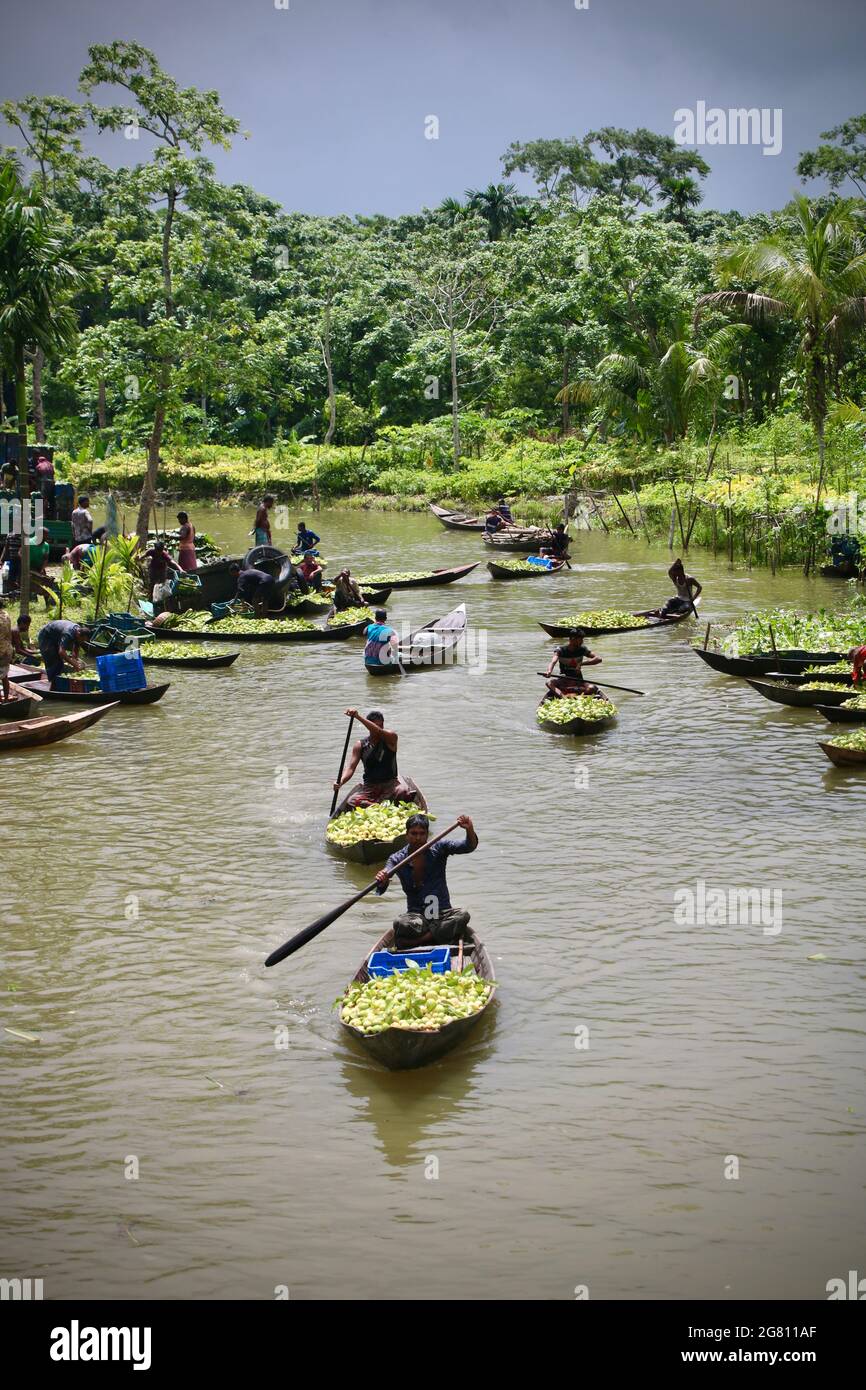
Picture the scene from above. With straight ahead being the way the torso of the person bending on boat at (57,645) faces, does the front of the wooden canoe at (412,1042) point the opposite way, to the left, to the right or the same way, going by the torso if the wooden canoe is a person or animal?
to the right

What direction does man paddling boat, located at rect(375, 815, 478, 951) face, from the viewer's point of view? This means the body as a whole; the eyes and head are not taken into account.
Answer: toward the camera

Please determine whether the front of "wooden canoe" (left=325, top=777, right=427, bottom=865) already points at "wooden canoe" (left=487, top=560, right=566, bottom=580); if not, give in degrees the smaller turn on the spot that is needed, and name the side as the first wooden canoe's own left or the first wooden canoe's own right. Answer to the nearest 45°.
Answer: approximately 180°

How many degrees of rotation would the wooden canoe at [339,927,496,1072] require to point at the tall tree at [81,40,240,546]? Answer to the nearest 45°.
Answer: approximately 180°

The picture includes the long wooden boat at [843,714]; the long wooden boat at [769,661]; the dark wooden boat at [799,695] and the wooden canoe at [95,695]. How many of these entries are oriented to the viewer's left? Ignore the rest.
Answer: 3

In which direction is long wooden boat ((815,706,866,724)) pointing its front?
to the viewer's left

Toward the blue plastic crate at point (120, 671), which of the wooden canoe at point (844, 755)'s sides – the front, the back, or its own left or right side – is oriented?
front

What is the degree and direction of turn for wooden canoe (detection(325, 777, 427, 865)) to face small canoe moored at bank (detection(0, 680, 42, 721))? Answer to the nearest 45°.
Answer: approximately 135° to its right

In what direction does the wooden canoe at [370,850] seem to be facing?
toward the camera

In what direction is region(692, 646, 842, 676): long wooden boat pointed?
to the viewer's left

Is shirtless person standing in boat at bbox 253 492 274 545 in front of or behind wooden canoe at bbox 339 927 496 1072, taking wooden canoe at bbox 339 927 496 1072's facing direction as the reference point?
behind

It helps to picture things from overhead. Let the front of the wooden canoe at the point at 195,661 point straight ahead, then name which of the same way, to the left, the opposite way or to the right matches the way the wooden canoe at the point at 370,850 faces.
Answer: to the right

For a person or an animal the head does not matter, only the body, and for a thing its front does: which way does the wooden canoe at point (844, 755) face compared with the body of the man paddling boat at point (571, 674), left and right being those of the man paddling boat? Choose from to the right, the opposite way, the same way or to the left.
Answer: to the right

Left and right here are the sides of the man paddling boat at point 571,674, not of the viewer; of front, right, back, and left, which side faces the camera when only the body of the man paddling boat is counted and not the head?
front

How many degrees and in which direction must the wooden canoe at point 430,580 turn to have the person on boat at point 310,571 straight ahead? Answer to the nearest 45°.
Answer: approximately 135° to its right
